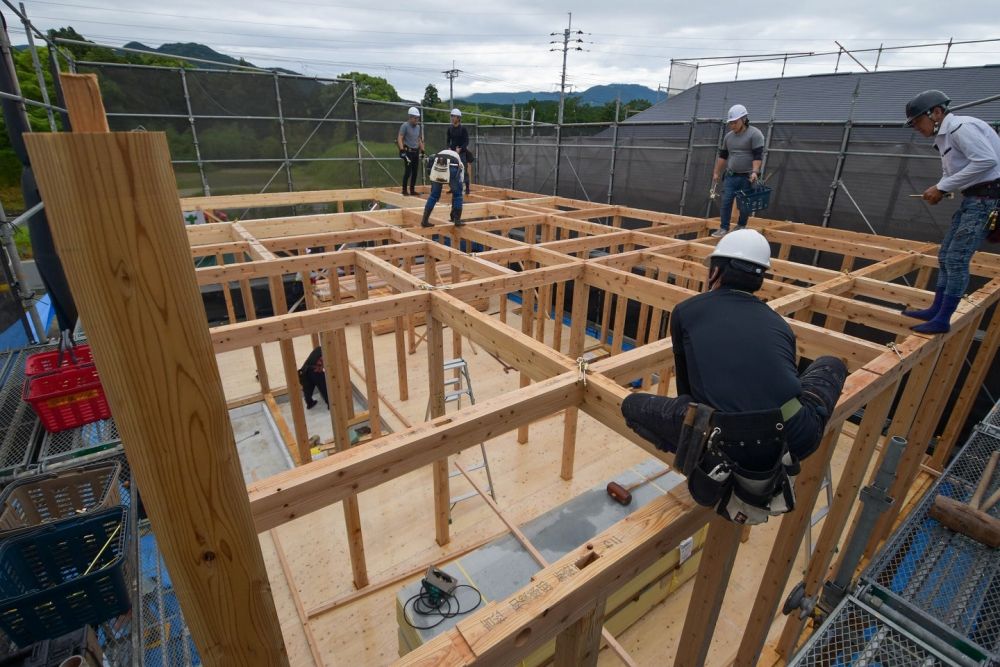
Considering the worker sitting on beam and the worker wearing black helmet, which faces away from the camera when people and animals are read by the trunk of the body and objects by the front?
the worker sitting on beam

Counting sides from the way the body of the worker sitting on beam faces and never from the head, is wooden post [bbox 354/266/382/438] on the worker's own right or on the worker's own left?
on the worker's own left

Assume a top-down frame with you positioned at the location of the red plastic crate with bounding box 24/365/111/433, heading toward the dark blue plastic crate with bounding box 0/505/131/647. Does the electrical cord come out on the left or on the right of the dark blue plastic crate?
left

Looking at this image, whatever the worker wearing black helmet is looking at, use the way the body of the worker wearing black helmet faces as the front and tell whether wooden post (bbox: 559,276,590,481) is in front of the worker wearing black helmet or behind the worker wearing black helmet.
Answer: in front

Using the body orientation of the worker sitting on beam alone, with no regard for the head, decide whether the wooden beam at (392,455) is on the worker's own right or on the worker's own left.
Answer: on the worker's own left

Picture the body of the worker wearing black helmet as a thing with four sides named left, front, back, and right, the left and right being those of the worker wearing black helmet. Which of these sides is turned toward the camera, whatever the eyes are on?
left

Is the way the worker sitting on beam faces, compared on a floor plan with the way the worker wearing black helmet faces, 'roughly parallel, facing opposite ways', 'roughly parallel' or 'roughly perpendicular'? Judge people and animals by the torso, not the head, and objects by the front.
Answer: roughly perpendicular

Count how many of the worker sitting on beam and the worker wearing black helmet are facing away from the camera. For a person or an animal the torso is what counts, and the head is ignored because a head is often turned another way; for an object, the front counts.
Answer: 1

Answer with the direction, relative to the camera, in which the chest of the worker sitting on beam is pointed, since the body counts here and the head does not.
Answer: away from the camera

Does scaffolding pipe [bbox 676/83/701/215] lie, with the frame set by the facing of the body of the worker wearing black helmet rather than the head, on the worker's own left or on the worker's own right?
on the worker's own right

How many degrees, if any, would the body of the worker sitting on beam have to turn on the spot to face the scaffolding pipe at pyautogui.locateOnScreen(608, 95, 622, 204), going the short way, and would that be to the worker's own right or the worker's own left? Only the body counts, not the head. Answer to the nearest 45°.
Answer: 0° — they already face it

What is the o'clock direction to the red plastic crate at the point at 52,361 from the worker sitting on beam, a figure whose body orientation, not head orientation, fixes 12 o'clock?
The red plastic crate is roughly at 9 o'clock from the worker sitting on beam.

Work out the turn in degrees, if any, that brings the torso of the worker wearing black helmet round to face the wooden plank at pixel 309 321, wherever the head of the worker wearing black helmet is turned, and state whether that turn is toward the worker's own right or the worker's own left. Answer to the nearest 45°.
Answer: approximately 45° to the worker's own left

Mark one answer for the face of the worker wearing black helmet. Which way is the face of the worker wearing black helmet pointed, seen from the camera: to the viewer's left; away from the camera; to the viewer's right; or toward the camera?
to the viewer's left
